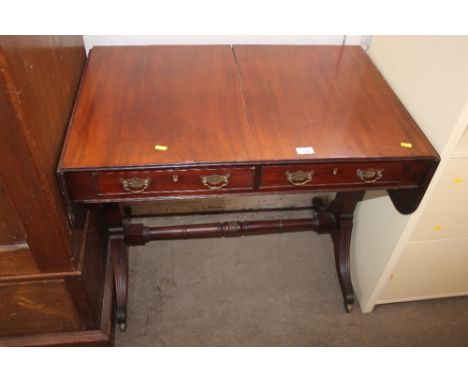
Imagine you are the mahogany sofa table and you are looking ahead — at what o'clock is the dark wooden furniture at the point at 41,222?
The dark wooden furniture is roughly at 2 o'clock from the mahogany sofa table.

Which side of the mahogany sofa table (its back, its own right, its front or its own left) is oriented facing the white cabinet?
left

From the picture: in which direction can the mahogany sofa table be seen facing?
toward the camera
